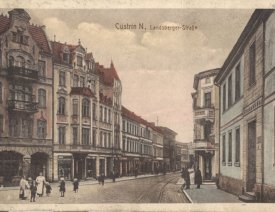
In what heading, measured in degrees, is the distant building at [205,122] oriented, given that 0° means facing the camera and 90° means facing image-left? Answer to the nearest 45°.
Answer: approximately 45°

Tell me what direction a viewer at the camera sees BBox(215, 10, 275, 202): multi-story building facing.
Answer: facing to the left of the viewer

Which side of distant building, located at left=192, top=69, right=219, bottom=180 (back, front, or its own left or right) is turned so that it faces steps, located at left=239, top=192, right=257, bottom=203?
front

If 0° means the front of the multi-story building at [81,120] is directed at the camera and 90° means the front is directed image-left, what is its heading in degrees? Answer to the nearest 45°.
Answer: approximately 315°

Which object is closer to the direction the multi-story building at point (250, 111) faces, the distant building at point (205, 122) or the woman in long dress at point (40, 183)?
the woman in long dress

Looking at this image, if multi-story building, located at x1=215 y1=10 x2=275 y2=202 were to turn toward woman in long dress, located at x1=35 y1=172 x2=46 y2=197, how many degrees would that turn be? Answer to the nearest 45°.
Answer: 0° — it already faces them

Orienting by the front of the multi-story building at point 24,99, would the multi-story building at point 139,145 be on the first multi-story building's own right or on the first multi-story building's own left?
on the first multi-story building's own left
